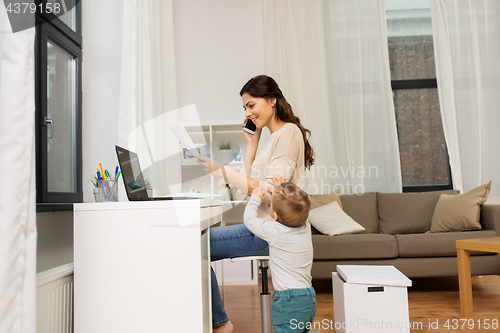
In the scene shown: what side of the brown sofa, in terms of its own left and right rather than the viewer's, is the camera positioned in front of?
front

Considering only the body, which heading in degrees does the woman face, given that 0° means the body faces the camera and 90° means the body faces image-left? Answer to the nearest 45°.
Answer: approximately 90°

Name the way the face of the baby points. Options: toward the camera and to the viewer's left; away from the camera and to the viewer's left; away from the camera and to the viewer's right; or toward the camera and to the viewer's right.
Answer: away from the camera and to the viewer's left

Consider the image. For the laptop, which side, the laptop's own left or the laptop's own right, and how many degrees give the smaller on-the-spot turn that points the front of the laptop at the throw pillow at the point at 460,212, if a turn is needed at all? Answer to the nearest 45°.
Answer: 0° — it already faces it

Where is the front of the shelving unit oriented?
toward the camera

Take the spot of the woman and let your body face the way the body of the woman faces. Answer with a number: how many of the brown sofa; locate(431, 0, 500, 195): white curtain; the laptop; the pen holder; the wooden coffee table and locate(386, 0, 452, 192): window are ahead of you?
2

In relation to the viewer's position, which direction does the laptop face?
facing to the right of the viewer

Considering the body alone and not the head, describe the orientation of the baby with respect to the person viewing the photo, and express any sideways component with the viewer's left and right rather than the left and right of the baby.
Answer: facing away from the viewer and to the left of the viewer

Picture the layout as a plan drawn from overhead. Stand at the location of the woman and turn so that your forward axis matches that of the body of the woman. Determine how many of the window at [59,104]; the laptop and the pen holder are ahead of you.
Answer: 3

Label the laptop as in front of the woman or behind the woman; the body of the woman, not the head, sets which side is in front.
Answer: in front

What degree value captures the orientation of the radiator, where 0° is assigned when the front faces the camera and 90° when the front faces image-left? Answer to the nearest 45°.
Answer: approximately 315°

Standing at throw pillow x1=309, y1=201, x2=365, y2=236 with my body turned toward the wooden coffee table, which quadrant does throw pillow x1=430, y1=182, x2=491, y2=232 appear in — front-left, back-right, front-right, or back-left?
front-left

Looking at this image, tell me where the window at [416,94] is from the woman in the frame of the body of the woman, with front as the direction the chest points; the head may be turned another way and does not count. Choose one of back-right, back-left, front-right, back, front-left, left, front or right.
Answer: back-right

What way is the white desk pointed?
to the viewer's right

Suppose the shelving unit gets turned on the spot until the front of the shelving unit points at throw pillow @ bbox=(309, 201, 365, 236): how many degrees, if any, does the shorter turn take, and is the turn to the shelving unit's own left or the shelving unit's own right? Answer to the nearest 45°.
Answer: approximately 45° to the shelving unit's own left
